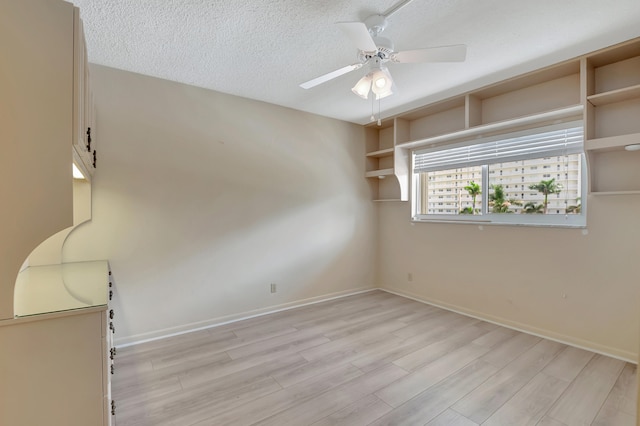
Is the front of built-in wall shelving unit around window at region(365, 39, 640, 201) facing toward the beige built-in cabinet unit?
yes

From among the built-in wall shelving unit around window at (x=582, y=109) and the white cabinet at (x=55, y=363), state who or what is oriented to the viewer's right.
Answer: the white cabinet

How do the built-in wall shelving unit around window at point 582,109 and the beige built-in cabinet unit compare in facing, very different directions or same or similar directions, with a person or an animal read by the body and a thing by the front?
very different directions

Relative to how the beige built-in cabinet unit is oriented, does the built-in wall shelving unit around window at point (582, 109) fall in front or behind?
in front

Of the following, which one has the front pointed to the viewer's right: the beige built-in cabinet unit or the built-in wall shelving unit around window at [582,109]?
the beige built-in cabinet unit

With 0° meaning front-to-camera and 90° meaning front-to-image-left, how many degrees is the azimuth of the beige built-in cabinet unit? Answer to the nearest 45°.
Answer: approximately 270°

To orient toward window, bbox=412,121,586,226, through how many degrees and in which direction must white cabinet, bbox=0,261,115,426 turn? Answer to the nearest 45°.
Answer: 0° — it already faces it

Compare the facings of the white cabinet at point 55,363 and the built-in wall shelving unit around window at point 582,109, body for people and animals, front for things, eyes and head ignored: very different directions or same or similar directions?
very different directions

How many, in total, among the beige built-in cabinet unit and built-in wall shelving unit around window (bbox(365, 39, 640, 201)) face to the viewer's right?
1

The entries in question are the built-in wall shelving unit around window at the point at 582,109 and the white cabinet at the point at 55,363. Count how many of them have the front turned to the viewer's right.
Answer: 1

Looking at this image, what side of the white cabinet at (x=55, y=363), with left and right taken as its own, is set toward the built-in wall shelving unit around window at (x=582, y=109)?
front

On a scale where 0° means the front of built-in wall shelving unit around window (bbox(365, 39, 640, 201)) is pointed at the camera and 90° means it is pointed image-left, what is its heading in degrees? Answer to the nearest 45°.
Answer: approximately 45°
